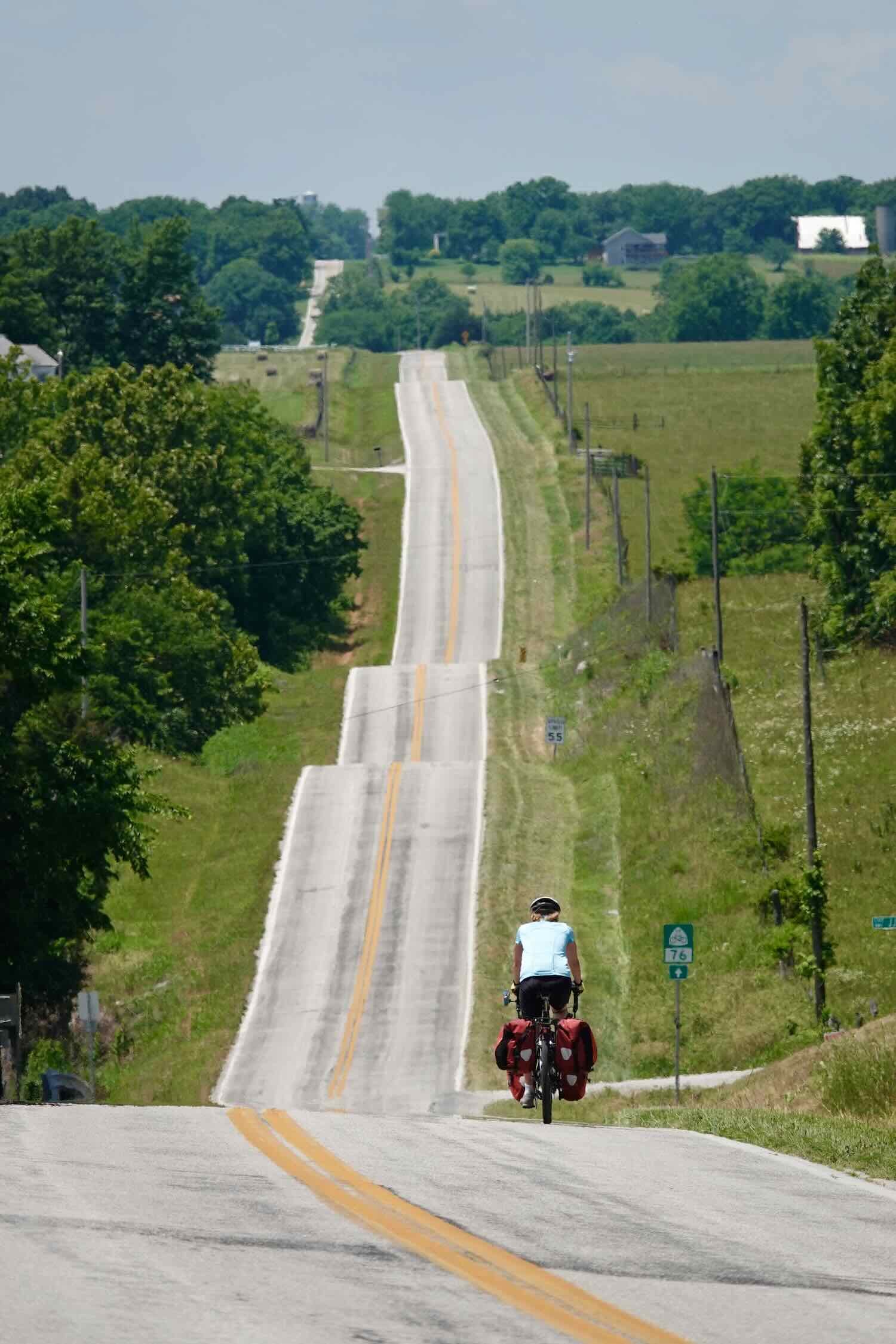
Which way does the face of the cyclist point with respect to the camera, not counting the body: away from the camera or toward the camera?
away from the camera

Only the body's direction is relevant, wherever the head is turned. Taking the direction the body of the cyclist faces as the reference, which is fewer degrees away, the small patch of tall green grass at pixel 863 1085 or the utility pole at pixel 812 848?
the utility pole

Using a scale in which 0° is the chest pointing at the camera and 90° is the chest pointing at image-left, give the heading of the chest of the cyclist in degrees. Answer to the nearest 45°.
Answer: approximately 180°

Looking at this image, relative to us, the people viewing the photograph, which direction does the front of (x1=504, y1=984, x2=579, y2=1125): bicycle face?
facing away from the viewer

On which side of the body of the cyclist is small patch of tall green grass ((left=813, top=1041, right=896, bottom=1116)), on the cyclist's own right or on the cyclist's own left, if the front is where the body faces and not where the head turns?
on the cyclist's own right

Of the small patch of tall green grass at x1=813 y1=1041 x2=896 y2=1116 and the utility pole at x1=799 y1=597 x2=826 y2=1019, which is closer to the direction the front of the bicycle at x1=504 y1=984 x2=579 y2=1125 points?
the utility pole

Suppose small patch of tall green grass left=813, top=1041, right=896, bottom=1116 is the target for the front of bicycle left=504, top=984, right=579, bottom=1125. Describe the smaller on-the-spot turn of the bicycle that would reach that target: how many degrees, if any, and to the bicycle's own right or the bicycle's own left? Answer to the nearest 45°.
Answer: approximately 45° to the bicycle's own right

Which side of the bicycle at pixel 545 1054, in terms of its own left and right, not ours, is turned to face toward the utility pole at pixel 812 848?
front

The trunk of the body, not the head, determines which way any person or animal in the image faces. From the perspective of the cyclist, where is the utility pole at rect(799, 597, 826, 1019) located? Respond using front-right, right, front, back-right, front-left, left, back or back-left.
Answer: front
